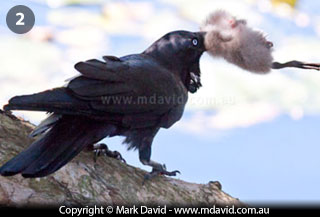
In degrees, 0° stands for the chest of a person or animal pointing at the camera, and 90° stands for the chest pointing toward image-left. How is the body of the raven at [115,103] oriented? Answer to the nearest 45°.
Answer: approximately 270°
